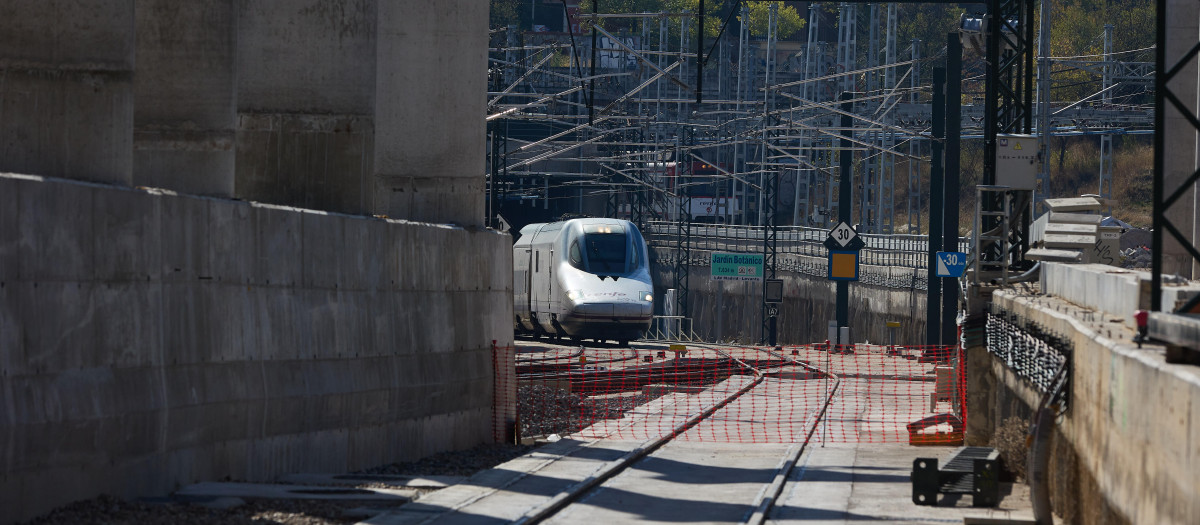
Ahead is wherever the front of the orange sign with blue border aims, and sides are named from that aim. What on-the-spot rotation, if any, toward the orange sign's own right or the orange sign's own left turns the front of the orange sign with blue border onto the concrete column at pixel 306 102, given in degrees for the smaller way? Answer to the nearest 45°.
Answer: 0° — it already faces it

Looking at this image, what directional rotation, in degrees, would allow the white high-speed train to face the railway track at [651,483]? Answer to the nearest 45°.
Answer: approximately 45° to its right

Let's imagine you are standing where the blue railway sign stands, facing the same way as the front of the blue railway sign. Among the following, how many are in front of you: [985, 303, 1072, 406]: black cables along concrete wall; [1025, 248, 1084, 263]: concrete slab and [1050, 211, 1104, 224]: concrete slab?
3

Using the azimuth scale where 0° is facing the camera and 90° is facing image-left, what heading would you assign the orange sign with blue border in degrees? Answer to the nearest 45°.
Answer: approximately 0°

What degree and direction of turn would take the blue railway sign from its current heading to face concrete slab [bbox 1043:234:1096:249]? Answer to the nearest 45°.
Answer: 0° — it already faces it

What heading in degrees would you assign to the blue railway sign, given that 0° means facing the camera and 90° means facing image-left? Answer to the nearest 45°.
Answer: approximately 0°

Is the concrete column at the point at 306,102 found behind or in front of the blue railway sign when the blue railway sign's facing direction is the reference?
in front

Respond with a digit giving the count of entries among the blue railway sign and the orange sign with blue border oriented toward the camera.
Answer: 2

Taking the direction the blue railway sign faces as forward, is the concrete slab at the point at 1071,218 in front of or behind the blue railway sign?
in front
